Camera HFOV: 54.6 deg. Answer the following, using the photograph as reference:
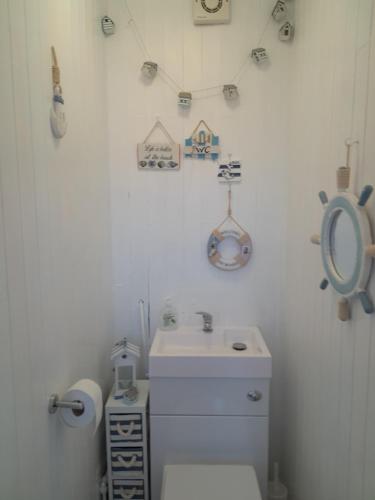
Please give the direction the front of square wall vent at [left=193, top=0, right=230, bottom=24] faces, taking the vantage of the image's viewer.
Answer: facing the viewer

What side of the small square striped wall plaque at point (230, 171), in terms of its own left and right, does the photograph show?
front

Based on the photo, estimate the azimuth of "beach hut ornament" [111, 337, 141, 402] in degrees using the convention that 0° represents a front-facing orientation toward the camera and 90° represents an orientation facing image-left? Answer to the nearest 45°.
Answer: approximately 0°

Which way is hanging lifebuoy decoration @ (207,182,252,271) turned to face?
toward the camera

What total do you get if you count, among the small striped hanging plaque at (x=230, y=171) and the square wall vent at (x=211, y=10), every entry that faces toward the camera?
2

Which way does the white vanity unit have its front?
toward the camera

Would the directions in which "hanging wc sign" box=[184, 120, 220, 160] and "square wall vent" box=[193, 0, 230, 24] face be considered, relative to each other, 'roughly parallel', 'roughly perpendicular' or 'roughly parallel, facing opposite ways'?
roughly parallel
